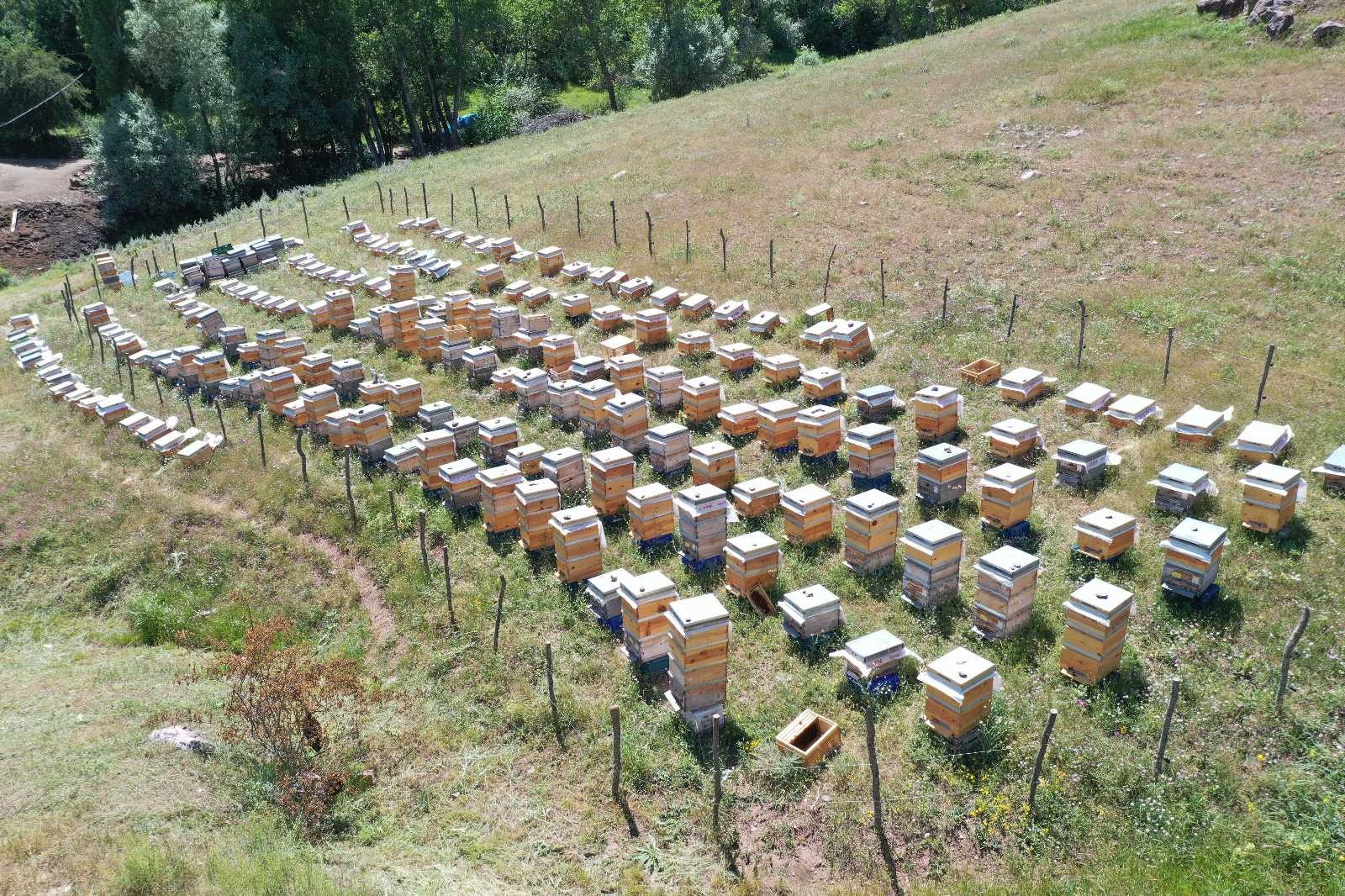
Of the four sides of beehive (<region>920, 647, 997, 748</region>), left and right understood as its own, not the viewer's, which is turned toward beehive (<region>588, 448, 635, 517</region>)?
right

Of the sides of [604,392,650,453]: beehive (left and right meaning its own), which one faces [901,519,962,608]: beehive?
left

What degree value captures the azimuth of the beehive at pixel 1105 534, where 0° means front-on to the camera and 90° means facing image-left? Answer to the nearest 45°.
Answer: approximately 45°

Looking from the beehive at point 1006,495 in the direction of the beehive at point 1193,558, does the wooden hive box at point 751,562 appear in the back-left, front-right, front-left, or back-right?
back-right

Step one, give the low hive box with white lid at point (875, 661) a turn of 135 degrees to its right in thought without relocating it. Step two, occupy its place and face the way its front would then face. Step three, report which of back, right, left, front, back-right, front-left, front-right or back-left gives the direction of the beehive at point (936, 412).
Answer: front

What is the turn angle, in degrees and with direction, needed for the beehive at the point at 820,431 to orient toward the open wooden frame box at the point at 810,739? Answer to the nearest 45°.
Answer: approximately 45° to its left

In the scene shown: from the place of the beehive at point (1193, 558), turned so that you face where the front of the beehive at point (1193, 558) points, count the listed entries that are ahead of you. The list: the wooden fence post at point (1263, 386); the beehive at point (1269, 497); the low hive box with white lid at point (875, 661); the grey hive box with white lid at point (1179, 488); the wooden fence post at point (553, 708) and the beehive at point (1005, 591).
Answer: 3

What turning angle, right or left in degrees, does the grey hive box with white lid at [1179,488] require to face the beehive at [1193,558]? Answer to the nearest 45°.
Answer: approximately 45° to its left

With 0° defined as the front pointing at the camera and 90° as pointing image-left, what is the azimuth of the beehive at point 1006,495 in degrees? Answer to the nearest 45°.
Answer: approximately 45°

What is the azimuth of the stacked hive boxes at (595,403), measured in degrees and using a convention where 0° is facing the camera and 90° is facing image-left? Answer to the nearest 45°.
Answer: approximately 45°

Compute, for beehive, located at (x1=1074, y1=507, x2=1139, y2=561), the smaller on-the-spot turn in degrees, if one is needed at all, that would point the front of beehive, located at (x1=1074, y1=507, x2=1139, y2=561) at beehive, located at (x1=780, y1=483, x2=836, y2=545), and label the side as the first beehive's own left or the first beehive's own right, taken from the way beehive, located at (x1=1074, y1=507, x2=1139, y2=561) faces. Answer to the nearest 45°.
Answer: approximately 45° to the first beehive's own right
